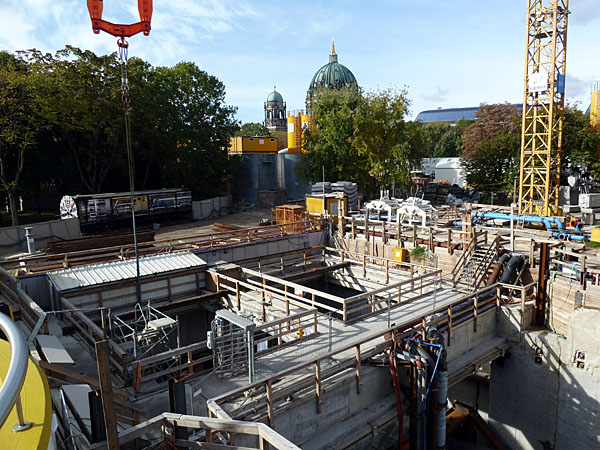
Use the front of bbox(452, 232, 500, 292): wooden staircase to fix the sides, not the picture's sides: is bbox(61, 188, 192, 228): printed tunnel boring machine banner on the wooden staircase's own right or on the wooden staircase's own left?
on the wooden staircase's own right

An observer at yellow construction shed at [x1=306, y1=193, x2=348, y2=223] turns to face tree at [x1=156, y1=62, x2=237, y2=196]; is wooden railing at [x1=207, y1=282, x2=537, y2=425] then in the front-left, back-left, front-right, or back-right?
back-left

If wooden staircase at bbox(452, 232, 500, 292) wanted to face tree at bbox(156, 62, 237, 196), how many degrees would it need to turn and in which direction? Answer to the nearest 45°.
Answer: approximately 90° to its right

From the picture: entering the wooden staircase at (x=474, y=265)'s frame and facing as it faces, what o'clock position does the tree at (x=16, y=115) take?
The tree is roughly at 2 o'clock from the wooden staircase.

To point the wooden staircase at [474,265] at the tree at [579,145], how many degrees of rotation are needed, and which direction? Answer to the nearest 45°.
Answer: approximately 135° to its right

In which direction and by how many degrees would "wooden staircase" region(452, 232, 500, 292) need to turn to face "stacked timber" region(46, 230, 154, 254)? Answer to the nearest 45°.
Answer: approximately 45° to its right

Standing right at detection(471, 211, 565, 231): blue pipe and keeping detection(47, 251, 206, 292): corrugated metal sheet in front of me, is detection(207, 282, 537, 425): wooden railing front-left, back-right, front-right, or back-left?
front-left

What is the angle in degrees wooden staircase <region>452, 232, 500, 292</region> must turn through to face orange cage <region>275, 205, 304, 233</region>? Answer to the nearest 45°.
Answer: approximately 90° to its right

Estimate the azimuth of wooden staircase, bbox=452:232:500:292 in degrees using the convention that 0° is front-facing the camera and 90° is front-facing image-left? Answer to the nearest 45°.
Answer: approximately 45°

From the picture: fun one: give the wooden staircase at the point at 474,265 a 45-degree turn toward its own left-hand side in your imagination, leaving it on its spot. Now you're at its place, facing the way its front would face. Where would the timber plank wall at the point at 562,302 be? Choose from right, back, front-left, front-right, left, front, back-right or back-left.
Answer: front-left

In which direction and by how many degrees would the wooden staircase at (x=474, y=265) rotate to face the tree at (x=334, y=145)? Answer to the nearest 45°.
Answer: approximately 90° to its right

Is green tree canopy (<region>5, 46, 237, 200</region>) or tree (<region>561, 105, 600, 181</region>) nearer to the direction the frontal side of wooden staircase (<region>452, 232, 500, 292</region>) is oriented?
the green tree canopy

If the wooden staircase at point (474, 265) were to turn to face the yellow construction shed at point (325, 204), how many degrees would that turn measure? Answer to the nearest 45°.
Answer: approximately 90° to its right

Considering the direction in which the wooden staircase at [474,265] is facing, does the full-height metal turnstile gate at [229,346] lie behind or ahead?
ahead

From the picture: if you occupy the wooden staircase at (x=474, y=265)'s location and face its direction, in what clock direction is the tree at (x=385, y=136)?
The tree is roughly at 4 o'clock from the wooden staircase.

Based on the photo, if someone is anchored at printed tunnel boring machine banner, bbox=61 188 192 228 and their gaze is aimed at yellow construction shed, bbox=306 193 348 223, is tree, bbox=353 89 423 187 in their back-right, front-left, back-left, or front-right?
front-left
